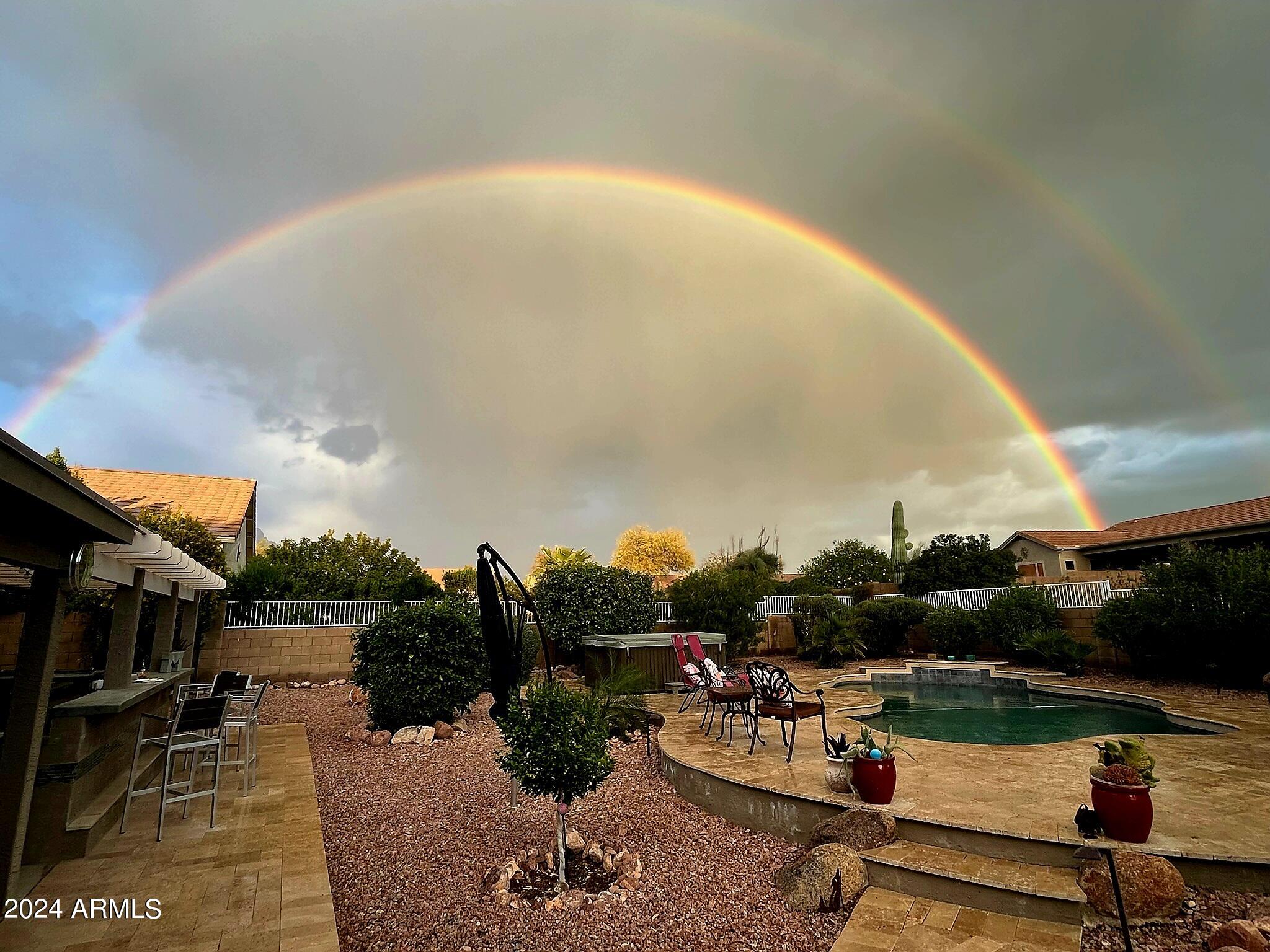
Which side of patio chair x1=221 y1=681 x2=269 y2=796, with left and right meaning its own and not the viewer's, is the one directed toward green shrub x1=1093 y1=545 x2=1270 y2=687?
back

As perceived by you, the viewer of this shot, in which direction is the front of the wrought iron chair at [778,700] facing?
facing away from the viewer and to the right of the viewer

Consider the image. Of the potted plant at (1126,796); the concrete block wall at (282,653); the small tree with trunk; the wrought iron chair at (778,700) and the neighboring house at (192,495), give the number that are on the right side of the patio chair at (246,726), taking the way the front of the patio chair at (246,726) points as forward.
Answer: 2

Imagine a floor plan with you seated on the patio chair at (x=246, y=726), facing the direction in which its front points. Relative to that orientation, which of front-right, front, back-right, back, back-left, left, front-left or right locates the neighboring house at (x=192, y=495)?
right

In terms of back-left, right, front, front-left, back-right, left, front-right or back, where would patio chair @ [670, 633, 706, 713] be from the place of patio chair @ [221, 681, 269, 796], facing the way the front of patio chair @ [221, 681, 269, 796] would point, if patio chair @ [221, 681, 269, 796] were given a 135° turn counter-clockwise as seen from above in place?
front-left

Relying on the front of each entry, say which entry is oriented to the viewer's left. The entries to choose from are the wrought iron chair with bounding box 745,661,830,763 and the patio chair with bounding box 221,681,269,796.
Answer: the patio chair

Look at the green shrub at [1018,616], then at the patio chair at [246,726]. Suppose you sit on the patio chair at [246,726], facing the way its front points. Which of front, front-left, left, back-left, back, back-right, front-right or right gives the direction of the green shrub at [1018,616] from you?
back

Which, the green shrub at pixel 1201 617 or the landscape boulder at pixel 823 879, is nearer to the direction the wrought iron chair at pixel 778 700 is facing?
the green shrub

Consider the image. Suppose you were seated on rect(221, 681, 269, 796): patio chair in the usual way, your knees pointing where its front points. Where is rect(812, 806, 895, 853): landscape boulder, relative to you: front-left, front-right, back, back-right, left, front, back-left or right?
back-left

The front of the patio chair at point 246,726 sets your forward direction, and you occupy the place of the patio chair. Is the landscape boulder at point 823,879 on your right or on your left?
on your left

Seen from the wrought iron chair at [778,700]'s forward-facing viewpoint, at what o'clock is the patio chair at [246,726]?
The patio chair is roughly at 7 o'clock from the wrought iron chair.

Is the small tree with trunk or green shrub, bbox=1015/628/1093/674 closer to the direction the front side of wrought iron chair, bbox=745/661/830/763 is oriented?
the green shrub

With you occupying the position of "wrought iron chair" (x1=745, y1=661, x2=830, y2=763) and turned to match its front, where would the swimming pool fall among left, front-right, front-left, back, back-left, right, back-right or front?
front

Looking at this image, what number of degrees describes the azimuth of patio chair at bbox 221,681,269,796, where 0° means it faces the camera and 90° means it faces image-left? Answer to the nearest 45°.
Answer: approximately 90°

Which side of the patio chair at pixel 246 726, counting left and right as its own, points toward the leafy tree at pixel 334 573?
right
